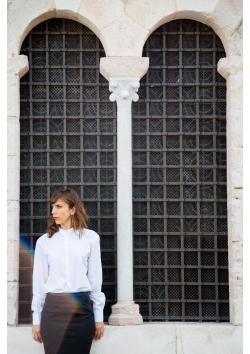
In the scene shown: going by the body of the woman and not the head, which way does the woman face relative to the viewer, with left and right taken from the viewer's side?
facing the viewer
